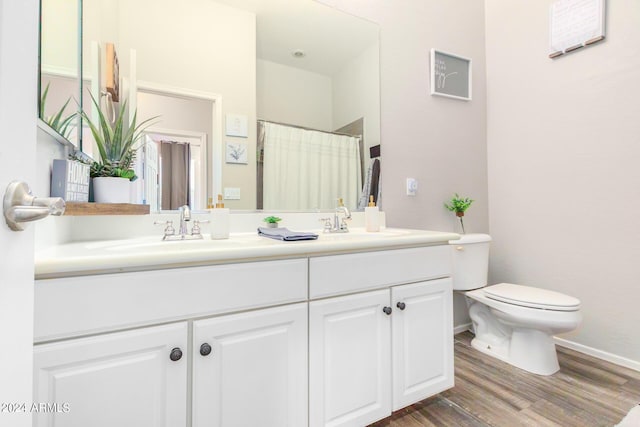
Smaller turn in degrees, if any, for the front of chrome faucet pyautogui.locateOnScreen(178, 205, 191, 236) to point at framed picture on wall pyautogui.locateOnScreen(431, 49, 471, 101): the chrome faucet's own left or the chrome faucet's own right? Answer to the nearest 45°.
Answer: approximately 45° to the chrome faucet's own left

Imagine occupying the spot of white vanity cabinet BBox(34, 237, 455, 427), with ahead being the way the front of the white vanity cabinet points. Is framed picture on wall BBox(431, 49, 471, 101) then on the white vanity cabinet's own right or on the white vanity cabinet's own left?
on the white vanity cabinet's own left

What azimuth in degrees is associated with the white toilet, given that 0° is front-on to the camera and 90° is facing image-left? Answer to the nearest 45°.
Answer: approximately 315°

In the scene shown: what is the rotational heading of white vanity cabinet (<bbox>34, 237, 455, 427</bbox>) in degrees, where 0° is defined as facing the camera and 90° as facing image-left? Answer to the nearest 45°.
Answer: approximately 315°
